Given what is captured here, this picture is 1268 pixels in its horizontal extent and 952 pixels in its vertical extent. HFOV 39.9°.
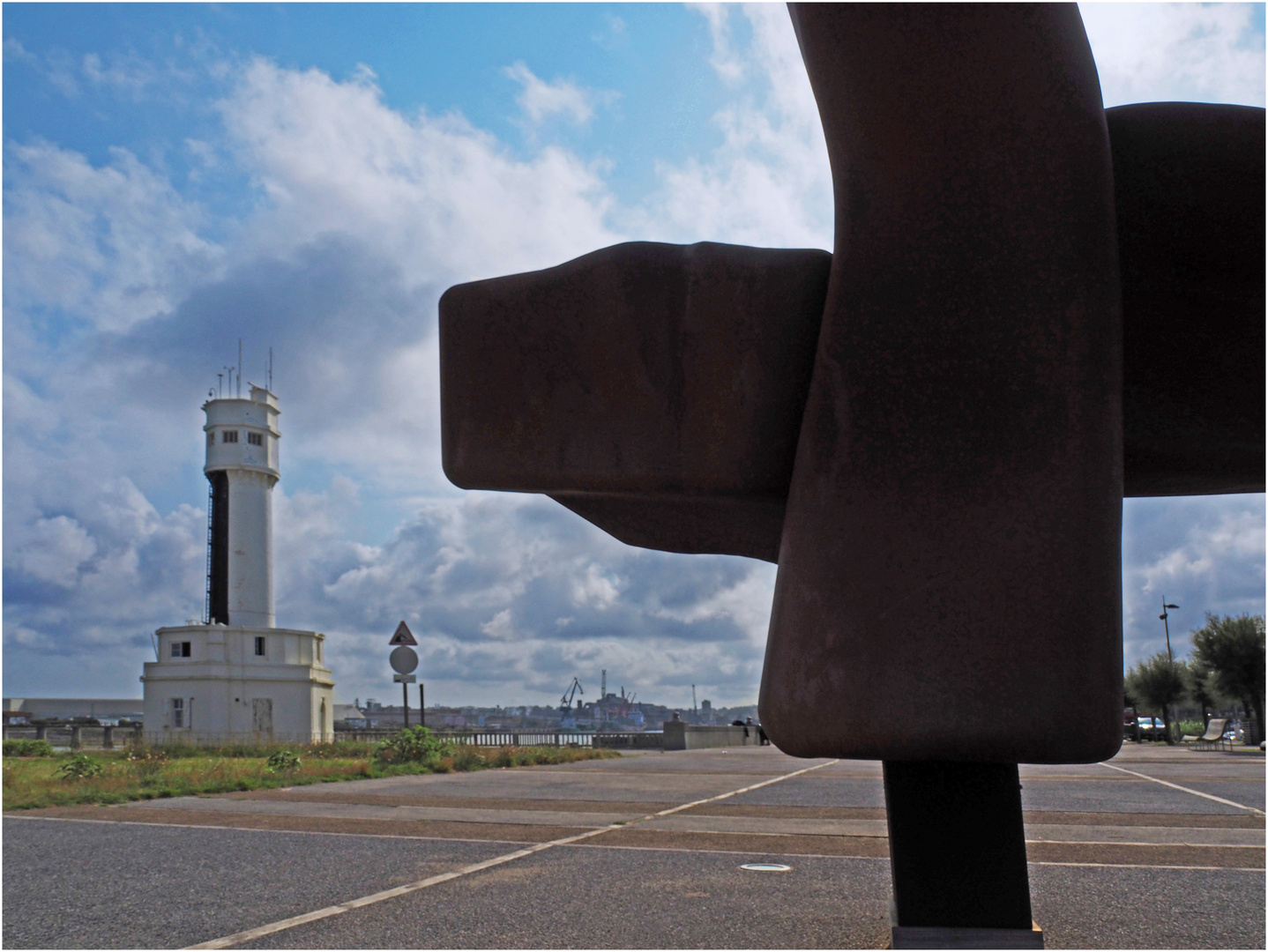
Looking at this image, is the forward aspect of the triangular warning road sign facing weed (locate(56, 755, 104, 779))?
no

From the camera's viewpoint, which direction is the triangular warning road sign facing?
toward the camera

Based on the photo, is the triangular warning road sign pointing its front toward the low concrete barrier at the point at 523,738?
no

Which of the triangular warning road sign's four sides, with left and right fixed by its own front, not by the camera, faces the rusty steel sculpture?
front

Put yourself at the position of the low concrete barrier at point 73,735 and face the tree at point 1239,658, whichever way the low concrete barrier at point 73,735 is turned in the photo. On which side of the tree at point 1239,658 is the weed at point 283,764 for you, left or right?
right

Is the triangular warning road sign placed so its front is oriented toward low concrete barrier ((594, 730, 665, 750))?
no

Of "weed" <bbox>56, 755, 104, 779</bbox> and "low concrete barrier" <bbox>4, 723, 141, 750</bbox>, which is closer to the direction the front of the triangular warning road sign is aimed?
the weed
